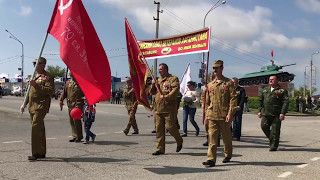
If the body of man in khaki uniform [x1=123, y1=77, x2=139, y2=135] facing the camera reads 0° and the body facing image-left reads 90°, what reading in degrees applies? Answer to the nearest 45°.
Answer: approximately 45°

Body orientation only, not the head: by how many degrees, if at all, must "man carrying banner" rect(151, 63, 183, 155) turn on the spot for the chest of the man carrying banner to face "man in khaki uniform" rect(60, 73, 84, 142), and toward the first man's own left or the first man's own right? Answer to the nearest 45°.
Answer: approximately 90° to the first man's own right

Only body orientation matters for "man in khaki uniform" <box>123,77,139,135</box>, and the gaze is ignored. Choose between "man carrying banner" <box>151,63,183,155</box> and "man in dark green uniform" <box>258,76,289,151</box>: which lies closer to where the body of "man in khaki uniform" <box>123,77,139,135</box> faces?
the man carrying banner

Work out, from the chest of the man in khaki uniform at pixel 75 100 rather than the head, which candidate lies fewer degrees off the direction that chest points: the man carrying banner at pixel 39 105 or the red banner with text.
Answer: the man carrying banner

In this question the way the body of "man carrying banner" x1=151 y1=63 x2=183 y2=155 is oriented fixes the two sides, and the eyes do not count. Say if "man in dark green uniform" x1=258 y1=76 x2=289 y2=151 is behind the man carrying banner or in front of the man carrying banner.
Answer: behind

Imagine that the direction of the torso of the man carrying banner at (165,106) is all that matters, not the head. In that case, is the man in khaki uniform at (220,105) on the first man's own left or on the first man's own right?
on the first man's own left

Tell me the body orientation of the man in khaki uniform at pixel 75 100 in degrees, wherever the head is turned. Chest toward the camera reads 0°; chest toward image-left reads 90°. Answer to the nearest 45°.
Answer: approximately 45°

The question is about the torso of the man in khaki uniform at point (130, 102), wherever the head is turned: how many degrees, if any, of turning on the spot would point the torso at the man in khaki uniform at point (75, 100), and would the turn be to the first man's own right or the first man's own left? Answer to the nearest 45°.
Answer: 0° — they already face them

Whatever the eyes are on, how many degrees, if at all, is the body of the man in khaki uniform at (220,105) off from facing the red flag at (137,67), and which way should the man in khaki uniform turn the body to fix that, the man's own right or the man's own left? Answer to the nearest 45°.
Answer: approximately 90° to the man's own right
